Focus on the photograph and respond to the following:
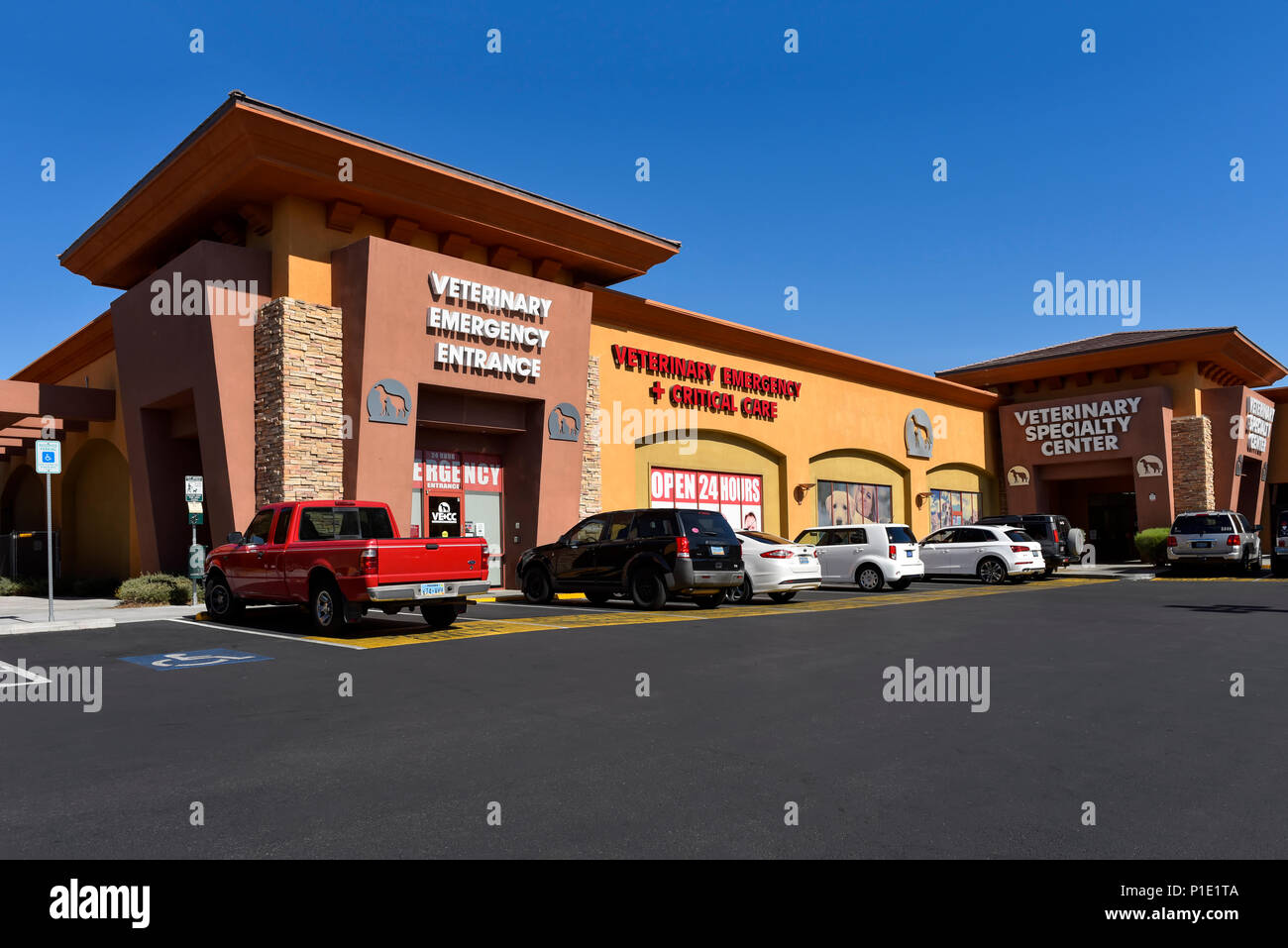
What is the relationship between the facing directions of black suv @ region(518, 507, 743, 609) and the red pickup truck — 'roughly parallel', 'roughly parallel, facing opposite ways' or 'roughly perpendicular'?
roughly parallel

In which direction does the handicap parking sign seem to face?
toward the camera

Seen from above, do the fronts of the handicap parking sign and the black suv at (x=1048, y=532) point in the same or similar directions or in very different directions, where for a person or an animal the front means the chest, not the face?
very different directions

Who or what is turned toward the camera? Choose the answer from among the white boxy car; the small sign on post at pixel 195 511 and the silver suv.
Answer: the small sign on post

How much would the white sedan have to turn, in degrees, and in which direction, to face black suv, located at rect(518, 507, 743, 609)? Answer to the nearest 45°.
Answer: approximately 90° to its left

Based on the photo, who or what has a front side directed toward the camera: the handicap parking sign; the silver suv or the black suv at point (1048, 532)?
the handicap parking sign

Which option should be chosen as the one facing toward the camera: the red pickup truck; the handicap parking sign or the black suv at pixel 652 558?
the handicap parking sign

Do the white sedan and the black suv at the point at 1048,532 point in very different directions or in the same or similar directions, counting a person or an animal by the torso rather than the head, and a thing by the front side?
same or similar directions

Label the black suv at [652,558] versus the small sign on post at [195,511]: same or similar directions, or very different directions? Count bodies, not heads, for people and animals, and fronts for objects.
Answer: very different directions

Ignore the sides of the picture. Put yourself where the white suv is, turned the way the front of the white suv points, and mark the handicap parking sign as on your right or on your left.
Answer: on your left

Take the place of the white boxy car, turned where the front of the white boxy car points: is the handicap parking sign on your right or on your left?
on your left

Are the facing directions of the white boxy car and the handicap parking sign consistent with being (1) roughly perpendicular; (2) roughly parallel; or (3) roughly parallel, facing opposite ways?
roughly parallel, facing opposite ways

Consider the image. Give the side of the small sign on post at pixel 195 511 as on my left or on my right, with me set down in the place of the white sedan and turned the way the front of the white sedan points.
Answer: on my left

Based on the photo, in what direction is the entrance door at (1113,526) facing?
toward the camera

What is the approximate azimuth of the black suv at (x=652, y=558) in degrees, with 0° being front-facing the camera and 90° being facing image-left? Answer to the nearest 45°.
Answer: approximately 135°

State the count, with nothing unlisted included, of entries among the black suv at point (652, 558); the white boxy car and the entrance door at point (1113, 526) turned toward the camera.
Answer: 1

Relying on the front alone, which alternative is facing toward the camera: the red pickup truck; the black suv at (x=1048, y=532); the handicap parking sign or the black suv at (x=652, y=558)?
the handicap parking sign
